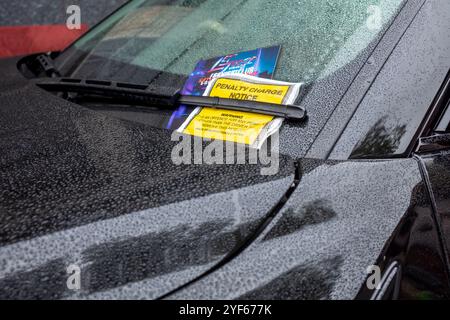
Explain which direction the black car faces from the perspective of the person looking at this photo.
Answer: facing the viewer and to the left of the viewer
